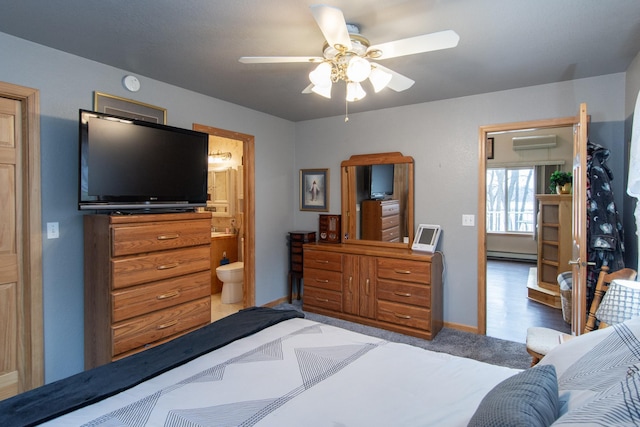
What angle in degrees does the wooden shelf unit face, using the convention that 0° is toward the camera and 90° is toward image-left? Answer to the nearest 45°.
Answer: approximately 45°

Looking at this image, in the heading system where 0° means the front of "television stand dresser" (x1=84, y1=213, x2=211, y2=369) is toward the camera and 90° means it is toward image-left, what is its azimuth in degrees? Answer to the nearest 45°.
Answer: approximately 315°

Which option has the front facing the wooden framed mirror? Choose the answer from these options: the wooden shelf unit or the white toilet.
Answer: the wooden shelf unit

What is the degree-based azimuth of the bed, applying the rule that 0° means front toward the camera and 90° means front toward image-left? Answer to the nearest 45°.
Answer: approximately 135°

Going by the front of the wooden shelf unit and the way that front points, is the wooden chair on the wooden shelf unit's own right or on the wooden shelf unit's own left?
on the wooden shelf unit's own left

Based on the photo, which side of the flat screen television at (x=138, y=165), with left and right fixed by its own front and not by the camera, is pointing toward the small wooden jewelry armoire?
left

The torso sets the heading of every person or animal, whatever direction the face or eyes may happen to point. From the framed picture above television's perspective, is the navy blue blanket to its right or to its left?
on its right

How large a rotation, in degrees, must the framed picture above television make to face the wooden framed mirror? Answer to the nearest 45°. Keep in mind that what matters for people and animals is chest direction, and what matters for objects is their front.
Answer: approximately 45° to its left

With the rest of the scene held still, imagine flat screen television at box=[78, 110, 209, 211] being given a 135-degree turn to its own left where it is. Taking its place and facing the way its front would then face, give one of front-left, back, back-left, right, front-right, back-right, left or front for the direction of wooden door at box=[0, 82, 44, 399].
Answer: left

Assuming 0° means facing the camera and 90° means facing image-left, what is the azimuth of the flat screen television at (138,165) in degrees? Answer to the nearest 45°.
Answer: approximately 315°
